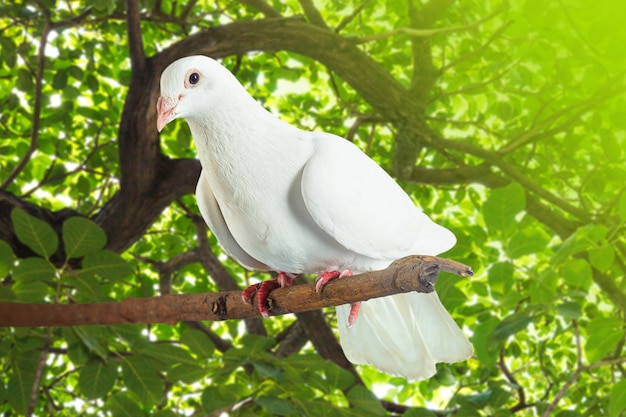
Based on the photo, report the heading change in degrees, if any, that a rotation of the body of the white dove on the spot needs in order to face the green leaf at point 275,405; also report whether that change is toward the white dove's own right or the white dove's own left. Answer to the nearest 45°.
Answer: approximately 135° to the white dove's own right

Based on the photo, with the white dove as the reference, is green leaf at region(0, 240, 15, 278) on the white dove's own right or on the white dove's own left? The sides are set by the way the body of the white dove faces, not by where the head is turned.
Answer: on the white dove's own right

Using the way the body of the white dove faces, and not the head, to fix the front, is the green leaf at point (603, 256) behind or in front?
behind

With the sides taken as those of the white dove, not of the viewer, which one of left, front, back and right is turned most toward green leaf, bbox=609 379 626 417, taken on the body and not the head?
back

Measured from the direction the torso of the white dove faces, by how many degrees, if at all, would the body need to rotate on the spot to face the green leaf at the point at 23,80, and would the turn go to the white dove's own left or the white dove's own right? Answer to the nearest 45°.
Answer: approximately 90° to the white dove's own right

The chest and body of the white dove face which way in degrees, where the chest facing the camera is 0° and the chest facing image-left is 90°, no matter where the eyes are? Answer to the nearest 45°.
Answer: approximately 45°

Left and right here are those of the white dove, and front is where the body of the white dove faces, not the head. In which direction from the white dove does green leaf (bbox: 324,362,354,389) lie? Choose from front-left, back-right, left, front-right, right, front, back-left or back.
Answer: back-right

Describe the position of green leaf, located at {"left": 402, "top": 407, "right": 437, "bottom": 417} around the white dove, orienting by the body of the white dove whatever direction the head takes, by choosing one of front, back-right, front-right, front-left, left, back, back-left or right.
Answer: back-right
